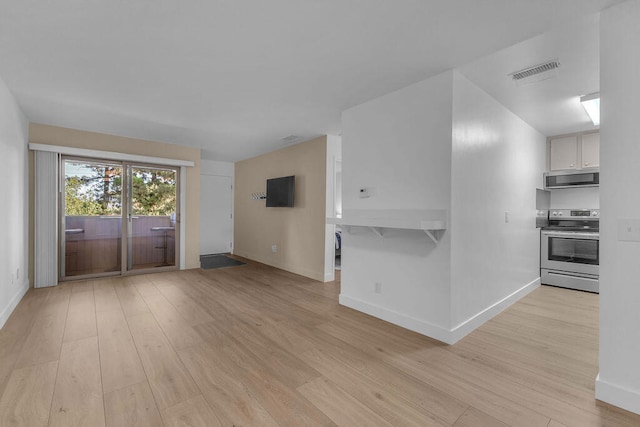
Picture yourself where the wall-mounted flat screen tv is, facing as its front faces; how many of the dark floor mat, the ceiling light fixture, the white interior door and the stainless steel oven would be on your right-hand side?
2

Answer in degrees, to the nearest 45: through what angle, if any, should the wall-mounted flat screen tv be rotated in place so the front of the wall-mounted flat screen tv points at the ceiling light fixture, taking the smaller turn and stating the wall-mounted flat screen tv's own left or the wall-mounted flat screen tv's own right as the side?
approximately 90° to the wall-mounted flat screen tv's own left

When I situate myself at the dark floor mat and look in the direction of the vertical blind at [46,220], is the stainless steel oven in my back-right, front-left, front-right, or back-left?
back-left

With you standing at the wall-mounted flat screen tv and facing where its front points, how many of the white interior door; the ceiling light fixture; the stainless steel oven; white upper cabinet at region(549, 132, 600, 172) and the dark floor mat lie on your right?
2

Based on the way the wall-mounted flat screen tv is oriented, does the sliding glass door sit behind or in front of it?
in front

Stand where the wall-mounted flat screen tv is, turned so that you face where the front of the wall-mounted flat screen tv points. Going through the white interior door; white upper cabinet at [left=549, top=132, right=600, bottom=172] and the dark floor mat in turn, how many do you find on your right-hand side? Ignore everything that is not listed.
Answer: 2

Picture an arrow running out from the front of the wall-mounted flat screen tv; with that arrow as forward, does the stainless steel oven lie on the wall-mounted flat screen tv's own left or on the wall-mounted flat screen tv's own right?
on the wall-mounted flat screen tv's own left

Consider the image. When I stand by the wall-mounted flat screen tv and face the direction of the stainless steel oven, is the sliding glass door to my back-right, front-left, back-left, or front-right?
back-right

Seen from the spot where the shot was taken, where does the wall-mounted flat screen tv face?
facing the viewer and to the left of the viewer

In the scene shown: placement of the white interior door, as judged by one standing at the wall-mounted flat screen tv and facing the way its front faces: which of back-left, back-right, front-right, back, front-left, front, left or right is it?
right

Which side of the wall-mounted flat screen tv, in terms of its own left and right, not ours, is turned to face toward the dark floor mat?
right
